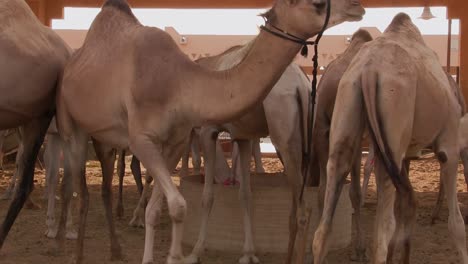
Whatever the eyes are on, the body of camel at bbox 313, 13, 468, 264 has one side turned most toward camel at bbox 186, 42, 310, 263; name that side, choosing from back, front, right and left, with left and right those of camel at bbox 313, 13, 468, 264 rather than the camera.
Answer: left

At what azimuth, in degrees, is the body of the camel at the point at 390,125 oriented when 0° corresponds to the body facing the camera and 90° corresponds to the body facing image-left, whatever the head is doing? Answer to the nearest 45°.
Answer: approximately 225°

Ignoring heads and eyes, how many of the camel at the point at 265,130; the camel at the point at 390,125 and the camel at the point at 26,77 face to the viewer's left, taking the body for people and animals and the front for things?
2

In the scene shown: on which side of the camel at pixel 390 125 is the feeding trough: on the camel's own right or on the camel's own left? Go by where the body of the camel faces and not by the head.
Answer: on the camel's own left

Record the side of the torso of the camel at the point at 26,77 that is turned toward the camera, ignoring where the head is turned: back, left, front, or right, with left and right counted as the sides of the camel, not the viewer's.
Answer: left

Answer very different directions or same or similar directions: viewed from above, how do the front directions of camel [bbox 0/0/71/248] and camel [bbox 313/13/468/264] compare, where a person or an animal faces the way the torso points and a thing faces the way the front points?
very different directions

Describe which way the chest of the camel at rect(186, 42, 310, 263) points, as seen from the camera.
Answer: to the viewer's left

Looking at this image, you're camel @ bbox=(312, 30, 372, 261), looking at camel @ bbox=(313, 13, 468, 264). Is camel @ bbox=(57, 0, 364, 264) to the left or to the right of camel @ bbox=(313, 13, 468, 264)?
right

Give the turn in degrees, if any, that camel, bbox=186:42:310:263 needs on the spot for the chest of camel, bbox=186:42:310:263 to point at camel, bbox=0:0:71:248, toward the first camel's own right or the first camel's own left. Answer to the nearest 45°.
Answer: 0° — it already faces it

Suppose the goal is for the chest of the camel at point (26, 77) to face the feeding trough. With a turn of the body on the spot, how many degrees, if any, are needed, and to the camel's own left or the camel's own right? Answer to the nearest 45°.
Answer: approximately 180°

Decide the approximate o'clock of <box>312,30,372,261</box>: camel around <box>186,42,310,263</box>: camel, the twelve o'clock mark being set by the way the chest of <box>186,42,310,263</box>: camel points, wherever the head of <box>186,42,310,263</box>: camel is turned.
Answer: <box>312,30,372,261</box>: camel is roughly at 6 o'clock from <box>186,42,310,263</box>: camel.

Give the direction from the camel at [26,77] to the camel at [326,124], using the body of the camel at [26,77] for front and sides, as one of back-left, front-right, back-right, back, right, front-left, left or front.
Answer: back

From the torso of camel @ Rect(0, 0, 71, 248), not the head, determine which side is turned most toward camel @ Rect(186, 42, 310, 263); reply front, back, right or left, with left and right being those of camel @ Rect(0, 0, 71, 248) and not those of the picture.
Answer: back

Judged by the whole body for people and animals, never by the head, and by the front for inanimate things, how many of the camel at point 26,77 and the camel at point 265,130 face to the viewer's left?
2

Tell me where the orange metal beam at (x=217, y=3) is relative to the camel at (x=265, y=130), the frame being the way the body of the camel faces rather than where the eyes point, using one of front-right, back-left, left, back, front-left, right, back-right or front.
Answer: right
